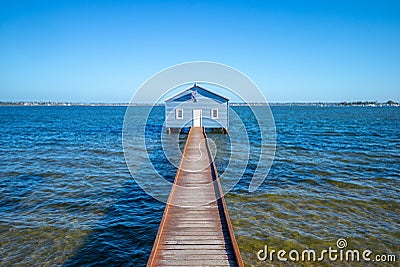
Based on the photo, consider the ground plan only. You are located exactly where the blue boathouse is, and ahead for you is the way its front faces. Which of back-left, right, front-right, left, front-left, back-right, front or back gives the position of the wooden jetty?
front

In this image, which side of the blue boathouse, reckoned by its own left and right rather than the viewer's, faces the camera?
front
